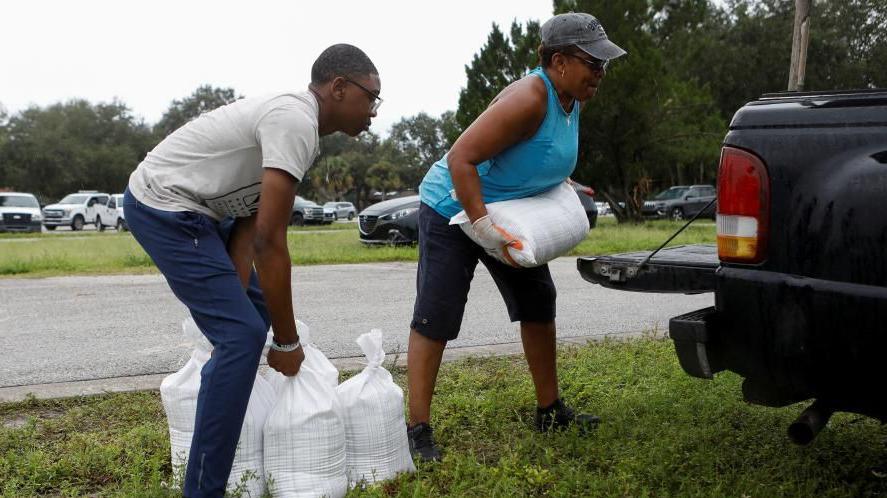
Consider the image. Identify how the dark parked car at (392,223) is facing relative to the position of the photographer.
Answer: facing the viewer and to the left of the viewer

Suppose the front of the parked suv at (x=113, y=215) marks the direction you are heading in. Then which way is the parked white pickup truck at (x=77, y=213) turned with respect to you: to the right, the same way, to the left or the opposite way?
the same way

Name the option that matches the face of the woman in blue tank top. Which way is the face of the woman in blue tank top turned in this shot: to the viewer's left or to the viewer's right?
to the viewer's right

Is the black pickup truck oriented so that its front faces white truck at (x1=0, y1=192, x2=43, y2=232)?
no

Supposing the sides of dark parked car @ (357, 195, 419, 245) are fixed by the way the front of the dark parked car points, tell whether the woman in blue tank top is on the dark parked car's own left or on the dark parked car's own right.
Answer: on the dark parked car's own left

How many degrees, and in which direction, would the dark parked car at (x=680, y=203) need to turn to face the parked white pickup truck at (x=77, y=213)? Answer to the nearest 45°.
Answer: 0° — it already faces it

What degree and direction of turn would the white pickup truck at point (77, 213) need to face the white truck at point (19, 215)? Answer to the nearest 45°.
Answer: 0° — it already faces it

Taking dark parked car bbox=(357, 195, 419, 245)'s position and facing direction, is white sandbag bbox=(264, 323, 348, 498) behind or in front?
in front

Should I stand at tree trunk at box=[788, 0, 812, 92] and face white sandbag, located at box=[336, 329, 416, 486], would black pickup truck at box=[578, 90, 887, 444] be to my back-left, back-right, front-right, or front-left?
front-left

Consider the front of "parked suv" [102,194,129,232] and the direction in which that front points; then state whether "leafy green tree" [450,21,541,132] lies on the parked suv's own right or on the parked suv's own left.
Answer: on the parked suv's own left

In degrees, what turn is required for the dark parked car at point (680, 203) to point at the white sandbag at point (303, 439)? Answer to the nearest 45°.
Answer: approximately 45° to its left

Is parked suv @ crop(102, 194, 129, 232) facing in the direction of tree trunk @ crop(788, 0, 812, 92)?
no
